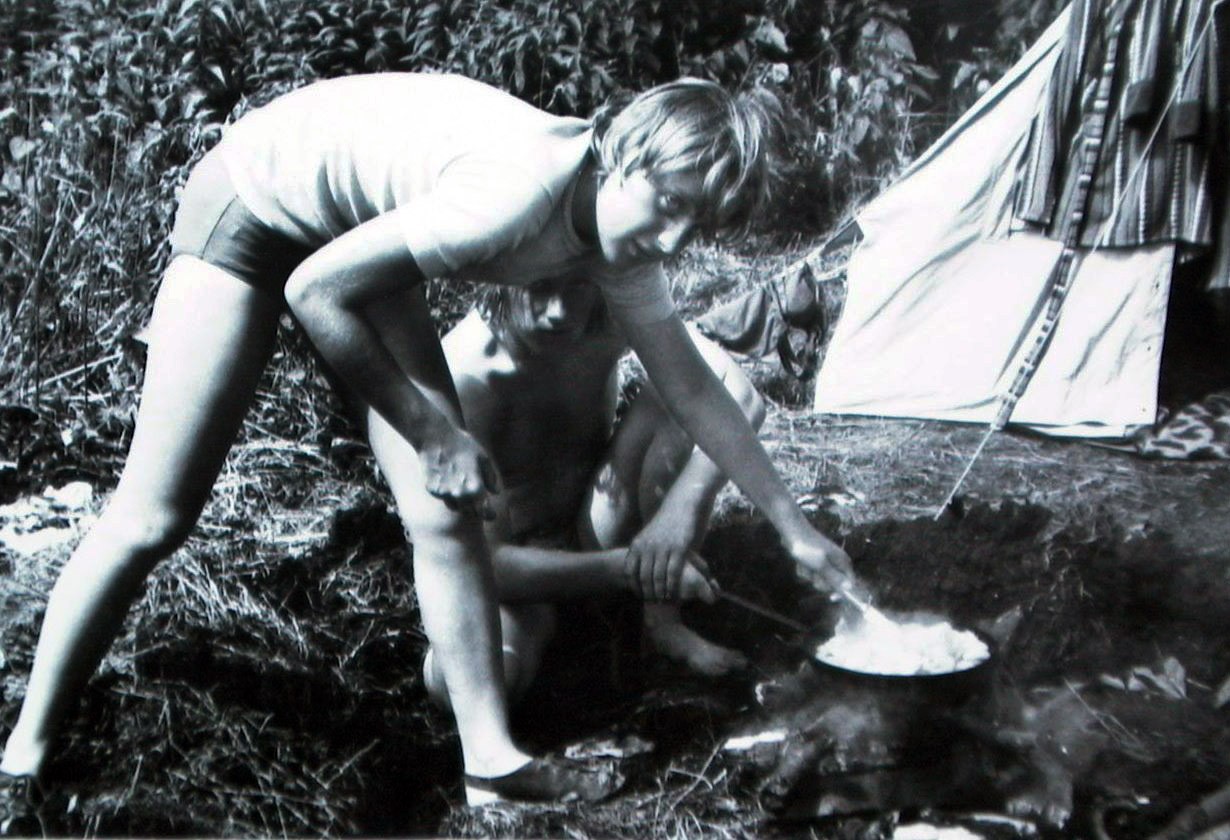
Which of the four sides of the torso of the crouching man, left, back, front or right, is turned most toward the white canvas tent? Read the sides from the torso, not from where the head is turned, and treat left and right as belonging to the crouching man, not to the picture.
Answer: left

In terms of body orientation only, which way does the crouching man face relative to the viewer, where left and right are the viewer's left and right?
facing the viewer

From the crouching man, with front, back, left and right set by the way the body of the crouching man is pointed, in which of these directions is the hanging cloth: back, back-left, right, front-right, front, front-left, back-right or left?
left
